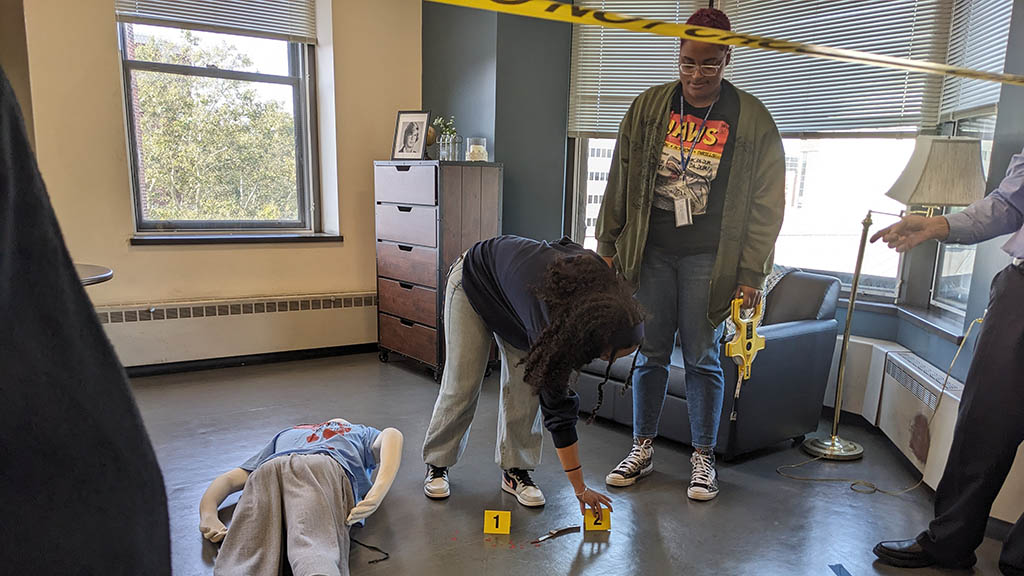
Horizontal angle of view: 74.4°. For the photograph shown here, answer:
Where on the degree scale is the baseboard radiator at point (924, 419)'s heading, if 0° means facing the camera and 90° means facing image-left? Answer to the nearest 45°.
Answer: approximately 45°

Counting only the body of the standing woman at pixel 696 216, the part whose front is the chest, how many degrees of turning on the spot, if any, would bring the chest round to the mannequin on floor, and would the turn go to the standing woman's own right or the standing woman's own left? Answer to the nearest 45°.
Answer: approximately 45° to the standing woman's own right

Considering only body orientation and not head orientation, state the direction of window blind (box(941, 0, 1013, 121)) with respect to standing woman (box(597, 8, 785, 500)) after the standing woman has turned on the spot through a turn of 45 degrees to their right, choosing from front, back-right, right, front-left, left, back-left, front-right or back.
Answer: back

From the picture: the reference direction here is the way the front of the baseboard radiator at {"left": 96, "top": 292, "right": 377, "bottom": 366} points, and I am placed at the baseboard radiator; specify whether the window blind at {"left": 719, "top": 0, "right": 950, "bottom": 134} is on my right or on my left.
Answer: on my left

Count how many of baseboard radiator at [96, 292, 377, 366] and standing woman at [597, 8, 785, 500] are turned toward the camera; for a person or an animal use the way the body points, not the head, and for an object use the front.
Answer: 2

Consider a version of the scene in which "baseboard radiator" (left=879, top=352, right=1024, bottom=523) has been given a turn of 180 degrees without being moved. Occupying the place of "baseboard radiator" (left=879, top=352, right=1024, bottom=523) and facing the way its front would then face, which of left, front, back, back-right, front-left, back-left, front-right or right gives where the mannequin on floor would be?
back

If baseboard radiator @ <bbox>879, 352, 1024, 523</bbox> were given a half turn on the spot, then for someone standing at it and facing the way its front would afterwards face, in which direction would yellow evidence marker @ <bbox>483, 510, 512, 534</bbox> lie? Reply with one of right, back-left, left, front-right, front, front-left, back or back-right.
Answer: back

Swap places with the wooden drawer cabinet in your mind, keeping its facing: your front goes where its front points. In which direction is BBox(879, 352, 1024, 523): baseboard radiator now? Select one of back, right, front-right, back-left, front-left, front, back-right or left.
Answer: left

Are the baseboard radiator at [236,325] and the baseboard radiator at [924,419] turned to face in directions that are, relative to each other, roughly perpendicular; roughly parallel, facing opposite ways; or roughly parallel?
roughly perpendicular

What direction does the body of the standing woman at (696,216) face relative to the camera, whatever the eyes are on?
toward the camera

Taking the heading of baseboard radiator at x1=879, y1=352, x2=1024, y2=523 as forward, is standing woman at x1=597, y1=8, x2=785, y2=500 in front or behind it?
in front

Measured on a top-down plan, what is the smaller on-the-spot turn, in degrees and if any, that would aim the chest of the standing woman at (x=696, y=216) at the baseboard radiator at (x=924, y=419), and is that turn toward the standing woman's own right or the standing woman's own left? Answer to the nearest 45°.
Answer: approximately 90° to the standing woman's own left

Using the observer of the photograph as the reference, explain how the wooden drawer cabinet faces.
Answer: facing the viewer and to the left of the viewer

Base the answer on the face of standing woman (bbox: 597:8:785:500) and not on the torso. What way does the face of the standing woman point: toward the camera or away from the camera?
toward the camera

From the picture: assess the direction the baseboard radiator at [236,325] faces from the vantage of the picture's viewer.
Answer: facing the viewer
